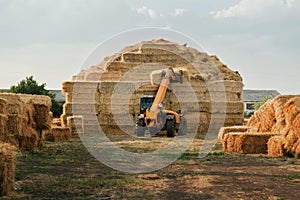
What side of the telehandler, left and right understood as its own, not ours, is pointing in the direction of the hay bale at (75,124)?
left

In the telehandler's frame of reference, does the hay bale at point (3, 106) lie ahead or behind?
behind

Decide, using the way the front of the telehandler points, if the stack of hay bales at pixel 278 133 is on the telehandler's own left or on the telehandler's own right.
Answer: on the telehandler's own right

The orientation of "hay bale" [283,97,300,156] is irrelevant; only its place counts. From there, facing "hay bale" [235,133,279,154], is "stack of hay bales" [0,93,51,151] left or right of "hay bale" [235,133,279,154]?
left

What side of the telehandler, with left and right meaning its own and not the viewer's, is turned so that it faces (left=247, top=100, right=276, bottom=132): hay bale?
right

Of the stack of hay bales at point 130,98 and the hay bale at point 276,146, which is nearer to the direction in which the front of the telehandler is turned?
the stack of hay bales

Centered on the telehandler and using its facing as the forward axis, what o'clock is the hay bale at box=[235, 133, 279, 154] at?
The hay bale is roughly at 4 o'clock from the telehandler.

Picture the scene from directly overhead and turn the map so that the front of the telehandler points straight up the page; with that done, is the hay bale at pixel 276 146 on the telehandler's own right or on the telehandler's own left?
on the telehandler's own right

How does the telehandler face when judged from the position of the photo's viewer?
facing away from the viewer and to the right of the viewer
